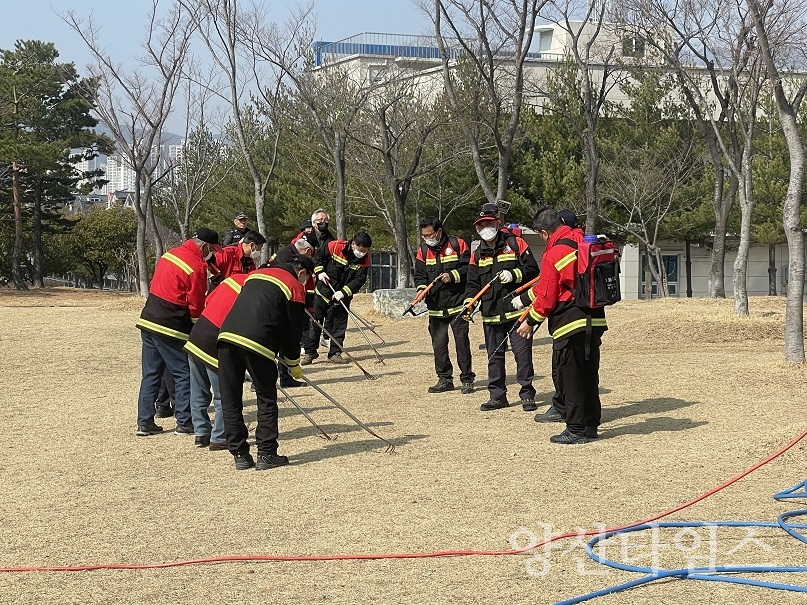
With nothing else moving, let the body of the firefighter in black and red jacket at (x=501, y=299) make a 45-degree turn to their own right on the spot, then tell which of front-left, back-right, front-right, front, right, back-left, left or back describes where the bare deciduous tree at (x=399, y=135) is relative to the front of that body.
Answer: right

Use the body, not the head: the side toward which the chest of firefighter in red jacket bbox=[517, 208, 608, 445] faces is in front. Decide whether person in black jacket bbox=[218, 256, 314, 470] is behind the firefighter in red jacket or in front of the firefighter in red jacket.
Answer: in front

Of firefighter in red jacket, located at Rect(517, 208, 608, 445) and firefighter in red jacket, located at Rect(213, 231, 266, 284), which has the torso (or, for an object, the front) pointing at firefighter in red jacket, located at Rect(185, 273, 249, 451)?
firefighter in red jacket, located at Rect(517, 208, 608, 445)

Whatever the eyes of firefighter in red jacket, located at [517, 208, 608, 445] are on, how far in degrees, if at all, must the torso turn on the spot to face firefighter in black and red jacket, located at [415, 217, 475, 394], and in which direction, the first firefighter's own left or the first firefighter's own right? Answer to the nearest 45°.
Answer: approximately 45° to the first firefighter's own right

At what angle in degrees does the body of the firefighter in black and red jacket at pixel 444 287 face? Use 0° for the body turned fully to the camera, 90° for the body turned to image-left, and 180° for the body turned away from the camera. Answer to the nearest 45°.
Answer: approximately 45°

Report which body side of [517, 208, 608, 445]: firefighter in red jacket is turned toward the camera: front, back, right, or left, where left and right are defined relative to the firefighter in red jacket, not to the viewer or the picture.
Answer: left

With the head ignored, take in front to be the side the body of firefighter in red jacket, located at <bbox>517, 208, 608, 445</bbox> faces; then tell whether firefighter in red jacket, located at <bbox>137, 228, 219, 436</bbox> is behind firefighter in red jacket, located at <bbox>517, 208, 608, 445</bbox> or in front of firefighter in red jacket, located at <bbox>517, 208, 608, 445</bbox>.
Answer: in front

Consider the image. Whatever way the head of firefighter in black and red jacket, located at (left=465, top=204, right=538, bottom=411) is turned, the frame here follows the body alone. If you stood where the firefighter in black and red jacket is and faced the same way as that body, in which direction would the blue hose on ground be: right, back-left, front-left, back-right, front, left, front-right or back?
front-left

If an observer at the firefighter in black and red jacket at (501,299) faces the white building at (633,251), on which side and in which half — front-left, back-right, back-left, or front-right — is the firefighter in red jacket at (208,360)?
back-left

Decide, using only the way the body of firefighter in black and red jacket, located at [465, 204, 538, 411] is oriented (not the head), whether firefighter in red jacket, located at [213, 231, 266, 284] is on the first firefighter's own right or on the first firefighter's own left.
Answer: on the first firefighter's own right
